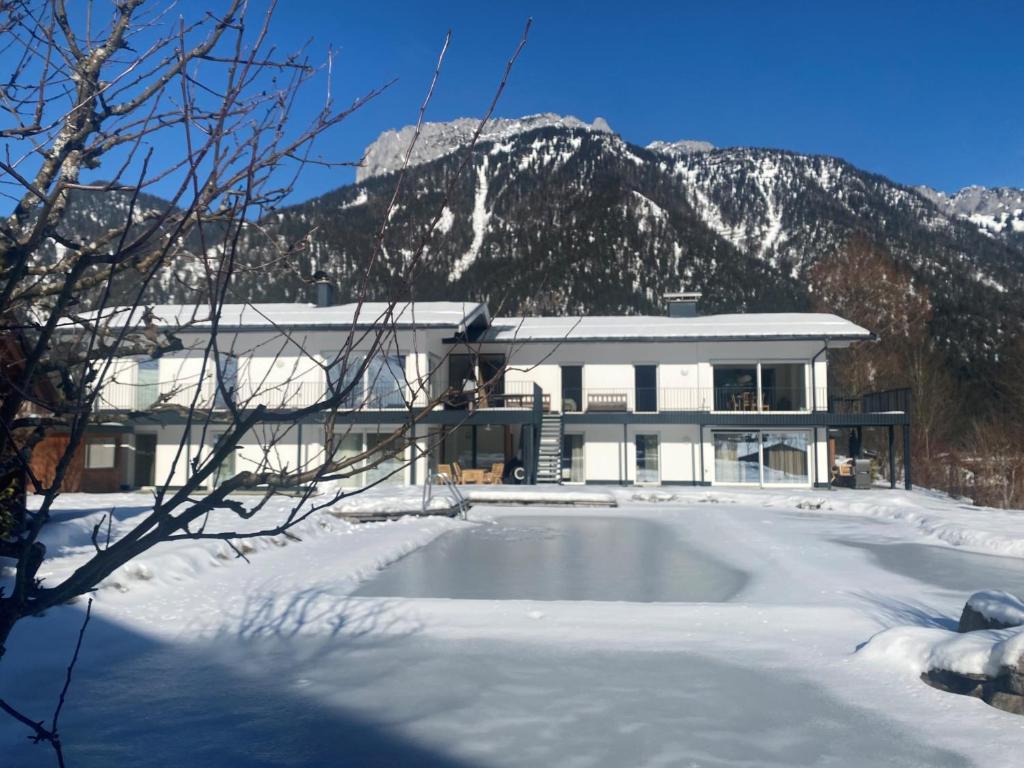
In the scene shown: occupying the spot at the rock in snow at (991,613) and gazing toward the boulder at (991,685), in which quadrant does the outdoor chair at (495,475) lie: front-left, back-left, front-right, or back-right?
back-right

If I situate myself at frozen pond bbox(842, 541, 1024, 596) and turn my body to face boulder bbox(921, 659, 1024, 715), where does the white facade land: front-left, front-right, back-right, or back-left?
back-right

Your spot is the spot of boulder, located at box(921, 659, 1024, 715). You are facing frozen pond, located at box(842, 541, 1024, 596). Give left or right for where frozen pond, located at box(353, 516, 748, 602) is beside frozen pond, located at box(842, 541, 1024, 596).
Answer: left

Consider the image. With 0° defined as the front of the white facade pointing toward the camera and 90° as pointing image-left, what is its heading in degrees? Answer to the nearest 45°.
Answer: approximately 0°

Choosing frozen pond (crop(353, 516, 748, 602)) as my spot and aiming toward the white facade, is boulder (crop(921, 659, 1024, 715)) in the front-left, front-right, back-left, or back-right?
back-right

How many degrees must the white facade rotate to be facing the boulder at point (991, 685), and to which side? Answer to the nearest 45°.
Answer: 0° — it already faces it

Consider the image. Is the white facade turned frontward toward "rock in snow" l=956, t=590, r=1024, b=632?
yes

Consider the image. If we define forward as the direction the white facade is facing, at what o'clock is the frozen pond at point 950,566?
The frozen pond is roughly at 12 o'clock from the white facade.

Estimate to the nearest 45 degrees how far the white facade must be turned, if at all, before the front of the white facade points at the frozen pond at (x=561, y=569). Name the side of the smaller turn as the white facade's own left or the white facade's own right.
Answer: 0° — it already faces it
